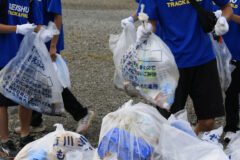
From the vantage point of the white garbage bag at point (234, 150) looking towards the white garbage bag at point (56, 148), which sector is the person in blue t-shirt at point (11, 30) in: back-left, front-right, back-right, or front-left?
front-right

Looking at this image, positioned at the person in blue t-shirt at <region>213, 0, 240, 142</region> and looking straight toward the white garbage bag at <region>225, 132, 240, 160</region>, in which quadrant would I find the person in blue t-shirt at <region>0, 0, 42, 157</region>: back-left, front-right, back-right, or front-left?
front-right

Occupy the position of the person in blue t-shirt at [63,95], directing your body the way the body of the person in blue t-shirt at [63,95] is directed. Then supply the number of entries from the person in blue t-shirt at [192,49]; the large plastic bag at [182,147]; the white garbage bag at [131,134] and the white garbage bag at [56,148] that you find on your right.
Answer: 0

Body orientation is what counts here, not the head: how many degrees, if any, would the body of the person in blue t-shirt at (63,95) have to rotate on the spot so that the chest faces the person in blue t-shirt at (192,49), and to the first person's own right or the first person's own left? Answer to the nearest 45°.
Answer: approximately 135° to the first person's own left

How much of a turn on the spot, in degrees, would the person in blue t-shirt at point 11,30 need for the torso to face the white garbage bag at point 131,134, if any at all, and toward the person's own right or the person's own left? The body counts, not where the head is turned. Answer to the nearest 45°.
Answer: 0° — they already face it

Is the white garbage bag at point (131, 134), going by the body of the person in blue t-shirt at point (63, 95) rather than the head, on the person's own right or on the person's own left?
on the person's own left

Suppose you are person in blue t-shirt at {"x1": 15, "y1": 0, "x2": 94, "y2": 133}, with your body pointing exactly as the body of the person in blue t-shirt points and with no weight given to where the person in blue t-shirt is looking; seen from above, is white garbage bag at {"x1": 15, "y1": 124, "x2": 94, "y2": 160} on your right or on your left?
on your left

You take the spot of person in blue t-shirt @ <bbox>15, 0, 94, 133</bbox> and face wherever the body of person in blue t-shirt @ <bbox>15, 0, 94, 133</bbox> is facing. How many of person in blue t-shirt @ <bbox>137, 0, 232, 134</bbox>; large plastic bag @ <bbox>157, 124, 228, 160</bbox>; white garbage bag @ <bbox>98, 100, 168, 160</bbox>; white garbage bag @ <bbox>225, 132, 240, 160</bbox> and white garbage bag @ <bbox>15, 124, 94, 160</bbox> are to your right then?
0

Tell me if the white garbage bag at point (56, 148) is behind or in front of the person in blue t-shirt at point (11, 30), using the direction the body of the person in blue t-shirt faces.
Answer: in front

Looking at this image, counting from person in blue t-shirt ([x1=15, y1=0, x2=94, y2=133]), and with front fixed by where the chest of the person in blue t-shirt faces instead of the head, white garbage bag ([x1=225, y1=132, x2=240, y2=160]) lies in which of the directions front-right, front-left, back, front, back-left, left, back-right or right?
back-left

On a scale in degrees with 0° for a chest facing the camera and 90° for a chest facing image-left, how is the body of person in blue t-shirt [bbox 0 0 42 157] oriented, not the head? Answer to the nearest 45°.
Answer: approximately 315°
